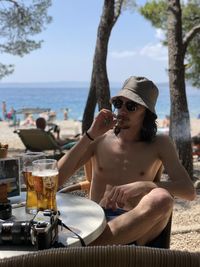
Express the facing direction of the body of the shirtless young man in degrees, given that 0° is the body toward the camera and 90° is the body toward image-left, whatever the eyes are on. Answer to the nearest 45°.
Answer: approximately 0°

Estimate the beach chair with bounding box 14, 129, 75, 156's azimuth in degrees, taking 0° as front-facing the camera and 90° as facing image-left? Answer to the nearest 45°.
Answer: approximately 225°

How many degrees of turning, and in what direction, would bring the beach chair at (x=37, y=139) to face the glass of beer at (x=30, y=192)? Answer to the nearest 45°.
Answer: approximately 135° to its right

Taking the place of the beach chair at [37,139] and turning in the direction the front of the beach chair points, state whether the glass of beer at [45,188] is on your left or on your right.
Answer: on your right

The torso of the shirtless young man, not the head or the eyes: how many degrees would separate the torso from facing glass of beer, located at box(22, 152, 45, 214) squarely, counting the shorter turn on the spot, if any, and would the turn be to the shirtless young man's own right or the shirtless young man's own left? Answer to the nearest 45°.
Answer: approximately 45° to the shirtless young man's own right

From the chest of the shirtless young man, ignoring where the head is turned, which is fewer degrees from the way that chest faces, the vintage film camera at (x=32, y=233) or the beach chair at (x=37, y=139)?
the vintage film camera

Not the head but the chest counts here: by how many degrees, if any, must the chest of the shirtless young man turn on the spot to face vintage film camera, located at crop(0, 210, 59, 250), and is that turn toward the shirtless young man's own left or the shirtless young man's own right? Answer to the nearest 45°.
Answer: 0° — they already face it

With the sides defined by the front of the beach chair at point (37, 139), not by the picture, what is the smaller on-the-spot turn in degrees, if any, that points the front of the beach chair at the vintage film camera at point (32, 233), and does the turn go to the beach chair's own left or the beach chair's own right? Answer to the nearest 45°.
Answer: approximately 135° to the beach chair's own right
